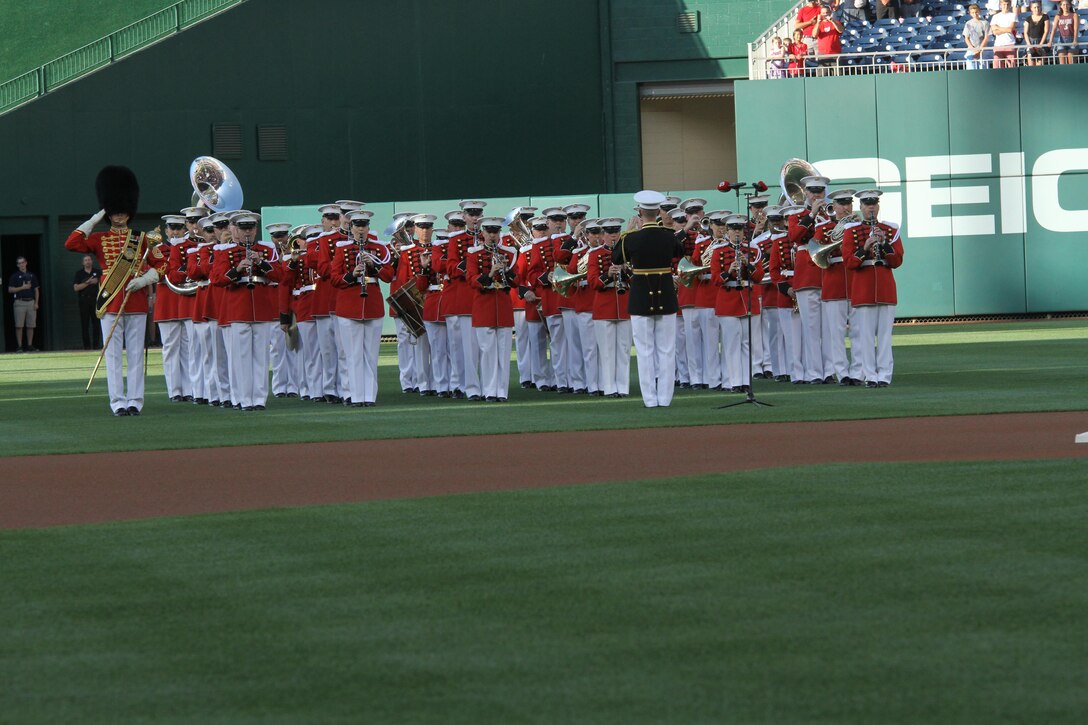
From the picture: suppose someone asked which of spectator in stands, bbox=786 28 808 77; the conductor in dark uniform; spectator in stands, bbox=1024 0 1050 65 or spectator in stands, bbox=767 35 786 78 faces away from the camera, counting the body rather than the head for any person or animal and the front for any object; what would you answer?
the conductor in dark uniform

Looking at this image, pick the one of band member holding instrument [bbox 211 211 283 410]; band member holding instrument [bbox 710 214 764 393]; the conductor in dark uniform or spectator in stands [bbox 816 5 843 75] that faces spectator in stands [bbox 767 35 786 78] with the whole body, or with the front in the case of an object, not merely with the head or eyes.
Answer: the conductor in dark uniform

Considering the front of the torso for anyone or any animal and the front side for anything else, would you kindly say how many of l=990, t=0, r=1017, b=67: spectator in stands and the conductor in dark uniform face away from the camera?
1

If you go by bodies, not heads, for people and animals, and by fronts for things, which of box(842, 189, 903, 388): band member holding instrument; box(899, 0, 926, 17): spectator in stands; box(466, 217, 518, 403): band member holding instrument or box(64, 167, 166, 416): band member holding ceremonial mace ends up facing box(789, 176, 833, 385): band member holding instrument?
the spectator in stands

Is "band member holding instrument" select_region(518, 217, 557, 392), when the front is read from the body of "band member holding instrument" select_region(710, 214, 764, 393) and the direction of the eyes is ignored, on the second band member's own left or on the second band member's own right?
on the second band member's own right

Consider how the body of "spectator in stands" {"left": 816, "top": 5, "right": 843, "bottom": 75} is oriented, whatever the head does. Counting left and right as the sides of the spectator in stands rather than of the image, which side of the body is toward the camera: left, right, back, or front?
front

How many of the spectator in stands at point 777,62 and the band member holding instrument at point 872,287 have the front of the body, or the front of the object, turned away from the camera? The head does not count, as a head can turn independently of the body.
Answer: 0

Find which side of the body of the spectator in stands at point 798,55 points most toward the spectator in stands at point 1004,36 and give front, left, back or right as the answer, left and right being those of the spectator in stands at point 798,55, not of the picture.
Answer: left

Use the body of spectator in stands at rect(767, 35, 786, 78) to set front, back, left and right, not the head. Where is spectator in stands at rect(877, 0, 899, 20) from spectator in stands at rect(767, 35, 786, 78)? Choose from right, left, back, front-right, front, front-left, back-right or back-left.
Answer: back-left

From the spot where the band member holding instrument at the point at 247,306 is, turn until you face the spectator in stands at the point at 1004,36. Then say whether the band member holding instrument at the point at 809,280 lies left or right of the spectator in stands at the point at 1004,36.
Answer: right

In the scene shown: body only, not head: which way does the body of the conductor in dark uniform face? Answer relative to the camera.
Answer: away from the camera

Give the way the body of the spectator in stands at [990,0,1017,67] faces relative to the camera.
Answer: toward the camera

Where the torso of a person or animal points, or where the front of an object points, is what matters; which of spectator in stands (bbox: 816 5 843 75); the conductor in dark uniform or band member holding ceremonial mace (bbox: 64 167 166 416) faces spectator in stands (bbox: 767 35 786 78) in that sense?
the conductor in dark uniform

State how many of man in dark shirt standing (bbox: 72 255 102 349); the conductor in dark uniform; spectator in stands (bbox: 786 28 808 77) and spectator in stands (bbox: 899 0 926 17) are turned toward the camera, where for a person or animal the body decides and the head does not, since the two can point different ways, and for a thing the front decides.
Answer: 3
